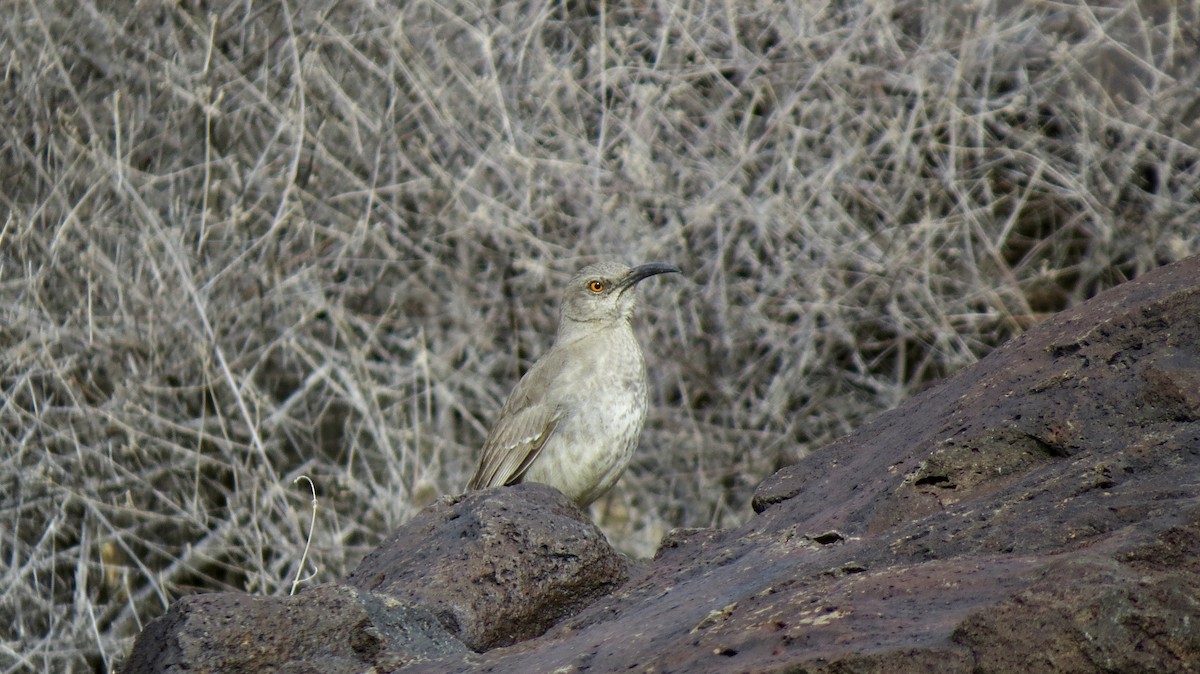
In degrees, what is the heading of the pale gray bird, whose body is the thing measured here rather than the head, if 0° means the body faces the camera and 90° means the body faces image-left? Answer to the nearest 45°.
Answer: approximately 270°

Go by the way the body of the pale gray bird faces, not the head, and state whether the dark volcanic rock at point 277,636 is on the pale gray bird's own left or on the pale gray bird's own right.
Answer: on the pale gray bird's own right
